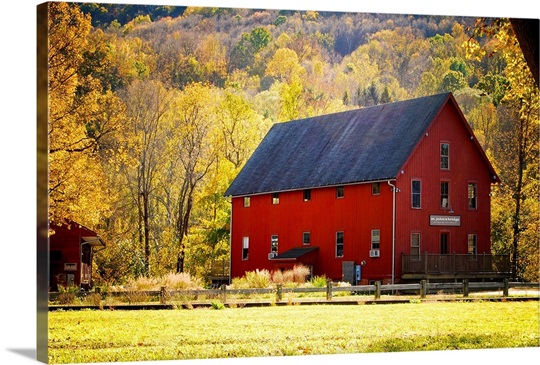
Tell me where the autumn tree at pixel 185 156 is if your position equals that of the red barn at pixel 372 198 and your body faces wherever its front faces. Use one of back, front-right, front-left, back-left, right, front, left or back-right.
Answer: back

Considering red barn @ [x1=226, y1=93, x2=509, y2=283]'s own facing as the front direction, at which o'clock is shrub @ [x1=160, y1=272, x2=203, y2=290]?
The shrub is roughly at 3 o'clock from the red barn.

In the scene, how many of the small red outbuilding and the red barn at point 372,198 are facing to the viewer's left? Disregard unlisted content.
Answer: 0

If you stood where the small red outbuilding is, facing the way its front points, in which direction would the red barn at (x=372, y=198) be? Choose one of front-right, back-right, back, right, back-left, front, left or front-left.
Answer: left

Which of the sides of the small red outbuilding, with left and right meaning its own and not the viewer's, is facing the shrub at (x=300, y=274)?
left

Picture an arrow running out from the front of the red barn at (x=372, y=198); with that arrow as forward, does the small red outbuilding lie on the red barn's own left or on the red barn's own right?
on the red barn's own right

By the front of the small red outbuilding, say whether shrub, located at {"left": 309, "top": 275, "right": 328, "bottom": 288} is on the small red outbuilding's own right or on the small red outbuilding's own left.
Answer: on the small red outbuilding's own left

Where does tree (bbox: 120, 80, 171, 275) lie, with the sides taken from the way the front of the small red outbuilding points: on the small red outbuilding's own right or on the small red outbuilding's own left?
on the small red outbuilding's own left
